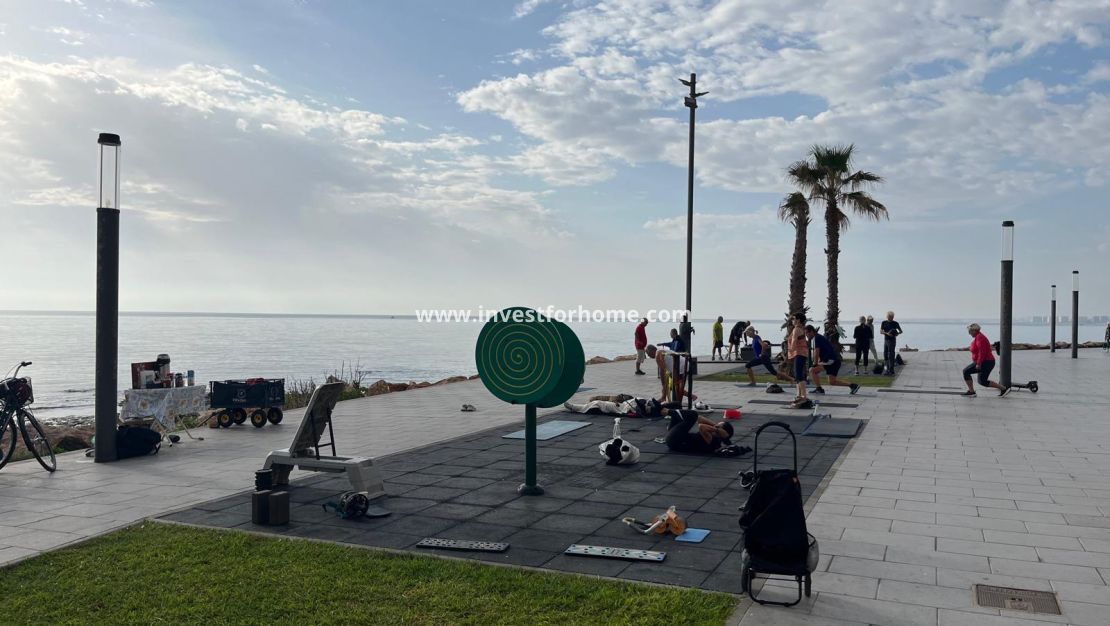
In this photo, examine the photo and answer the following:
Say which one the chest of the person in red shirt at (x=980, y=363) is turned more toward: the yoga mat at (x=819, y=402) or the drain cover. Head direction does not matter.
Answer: the yoga mat

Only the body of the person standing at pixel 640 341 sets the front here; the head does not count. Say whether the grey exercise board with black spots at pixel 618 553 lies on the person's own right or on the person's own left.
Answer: on the person's own right

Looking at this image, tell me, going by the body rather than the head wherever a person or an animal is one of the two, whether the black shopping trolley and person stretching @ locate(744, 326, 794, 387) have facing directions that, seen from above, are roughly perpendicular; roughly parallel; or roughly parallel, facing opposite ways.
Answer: roughly perpendicular

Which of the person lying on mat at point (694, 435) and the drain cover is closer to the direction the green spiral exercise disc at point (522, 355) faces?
the drain cover

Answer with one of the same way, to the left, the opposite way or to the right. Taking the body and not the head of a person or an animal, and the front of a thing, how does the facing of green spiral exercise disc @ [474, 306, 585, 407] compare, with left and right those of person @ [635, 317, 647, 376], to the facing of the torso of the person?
to the right

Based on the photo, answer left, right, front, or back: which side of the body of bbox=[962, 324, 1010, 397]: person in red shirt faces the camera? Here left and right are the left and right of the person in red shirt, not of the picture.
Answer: left
